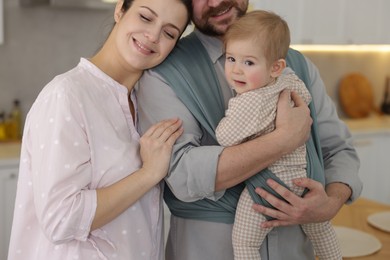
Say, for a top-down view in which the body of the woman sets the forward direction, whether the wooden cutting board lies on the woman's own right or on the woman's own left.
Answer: on the woman's own left

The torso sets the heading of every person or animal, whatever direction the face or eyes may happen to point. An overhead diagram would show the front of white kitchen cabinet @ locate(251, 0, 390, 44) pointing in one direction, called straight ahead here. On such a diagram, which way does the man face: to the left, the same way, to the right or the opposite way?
the same way

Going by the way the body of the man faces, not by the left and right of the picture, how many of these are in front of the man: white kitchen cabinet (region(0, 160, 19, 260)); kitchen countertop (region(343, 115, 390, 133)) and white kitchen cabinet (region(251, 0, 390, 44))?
0

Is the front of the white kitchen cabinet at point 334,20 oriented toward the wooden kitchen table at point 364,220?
yes

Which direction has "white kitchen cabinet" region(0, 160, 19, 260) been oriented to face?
toward the camera

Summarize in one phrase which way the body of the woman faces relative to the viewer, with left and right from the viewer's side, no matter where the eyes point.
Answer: facing the viewer and to the right of the viewer

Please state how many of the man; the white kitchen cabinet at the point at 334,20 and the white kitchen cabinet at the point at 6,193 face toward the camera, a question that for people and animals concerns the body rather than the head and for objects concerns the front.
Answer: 3

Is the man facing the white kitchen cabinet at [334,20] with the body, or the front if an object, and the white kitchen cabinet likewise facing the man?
no

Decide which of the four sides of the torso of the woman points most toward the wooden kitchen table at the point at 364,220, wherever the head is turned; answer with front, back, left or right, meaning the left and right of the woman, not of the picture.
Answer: left

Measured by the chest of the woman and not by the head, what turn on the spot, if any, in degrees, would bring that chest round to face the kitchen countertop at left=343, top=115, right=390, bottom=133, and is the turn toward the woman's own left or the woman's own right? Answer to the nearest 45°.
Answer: approximately 90° to the woman's own left

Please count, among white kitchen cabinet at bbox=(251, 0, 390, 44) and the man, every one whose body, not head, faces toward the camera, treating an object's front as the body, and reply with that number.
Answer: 2

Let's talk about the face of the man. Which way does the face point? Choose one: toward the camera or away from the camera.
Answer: toward the camera

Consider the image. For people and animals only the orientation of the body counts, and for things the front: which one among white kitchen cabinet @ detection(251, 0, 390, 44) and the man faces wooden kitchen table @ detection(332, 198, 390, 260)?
the white kitchen cabinet

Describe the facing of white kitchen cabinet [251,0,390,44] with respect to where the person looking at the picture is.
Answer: facing the viewer

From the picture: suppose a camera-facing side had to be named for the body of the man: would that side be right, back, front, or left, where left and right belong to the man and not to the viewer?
front

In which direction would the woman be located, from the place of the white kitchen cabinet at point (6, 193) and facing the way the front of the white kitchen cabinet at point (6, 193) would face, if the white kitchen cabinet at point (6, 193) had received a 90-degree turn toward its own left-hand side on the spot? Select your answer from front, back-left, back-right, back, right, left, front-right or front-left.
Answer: right

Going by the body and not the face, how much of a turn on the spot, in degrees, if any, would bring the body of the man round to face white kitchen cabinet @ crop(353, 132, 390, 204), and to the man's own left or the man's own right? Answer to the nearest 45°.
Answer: approximately 180°
